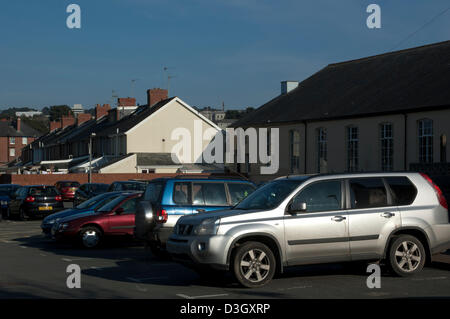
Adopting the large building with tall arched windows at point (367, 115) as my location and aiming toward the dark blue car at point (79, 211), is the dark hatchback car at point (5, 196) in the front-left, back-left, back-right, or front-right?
front-right

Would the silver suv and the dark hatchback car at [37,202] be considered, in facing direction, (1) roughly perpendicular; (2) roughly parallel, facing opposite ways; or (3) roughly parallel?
roughly perpendicular

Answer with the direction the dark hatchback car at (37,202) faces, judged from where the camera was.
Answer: facing away from the viewer and to the left of the viewer

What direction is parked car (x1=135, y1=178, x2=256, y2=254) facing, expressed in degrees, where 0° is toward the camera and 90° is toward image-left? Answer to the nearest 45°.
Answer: approximately 225°

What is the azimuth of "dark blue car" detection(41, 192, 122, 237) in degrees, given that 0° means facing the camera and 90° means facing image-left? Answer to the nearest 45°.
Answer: approximately 45°

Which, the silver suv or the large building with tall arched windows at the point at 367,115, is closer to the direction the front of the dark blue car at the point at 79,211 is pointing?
the silver suv

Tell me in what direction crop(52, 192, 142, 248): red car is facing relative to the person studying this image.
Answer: facing the viewer and to the left of the viewer
